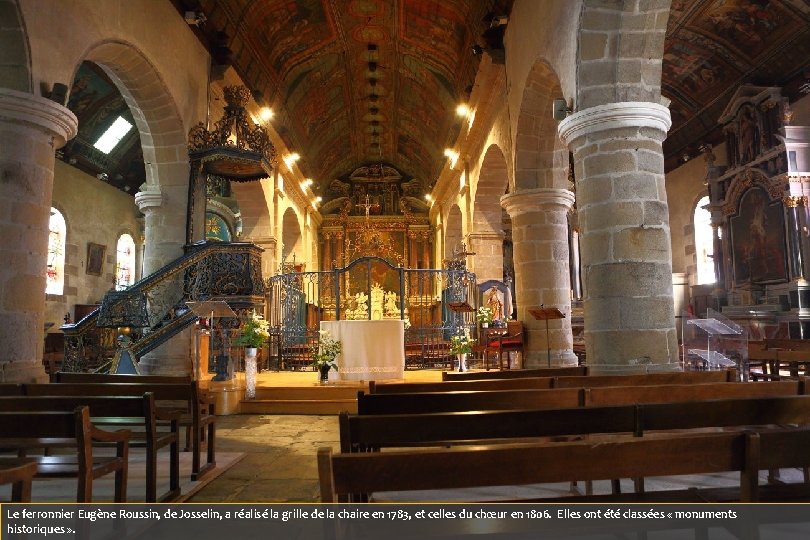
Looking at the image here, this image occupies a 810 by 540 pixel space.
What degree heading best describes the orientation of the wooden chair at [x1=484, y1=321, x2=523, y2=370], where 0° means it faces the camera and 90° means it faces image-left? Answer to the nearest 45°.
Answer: approximately 45°

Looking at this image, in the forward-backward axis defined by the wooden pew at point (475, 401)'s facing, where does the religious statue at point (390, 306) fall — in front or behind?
in front

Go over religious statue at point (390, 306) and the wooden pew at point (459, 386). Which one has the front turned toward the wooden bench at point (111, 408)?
the religious statue

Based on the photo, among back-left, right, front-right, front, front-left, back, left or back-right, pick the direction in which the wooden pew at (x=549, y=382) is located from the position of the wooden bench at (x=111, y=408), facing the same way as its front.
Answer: front-right

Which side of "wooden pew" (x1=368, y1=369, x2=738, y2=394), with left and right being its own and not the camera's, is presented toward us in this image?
back

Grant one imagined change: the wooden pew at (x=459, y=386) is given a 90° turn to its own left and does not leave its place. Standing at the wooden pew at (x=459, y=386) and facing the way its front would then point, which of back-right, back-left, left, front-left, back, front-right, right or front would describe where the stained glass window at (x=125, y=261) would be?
front-right

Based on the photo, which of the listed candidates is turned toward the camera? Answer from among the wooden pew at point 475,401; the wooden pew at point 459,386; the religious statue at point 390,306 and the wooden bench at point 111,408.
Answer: the religious statue

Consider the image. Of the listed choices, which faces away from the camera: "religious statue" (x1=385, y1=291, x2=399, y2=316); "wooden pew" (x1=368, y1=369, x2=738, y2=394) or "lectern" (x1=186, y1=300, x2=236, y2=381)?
the wooden pew

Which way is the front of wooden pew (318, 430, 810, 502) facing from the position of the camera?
facing away from the viewer

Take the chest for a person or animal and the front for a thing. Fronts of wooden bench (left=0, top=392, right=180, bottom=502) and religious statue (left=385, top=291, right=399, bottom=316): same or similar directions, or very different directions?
very different directions

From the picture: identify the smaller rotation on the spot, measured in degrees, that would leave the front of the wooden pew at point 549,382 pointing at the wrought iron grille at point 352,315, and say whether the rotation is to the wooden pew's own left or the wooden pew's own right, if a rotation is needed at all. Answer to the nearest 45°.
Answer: approximately 45° to the wooden pew's own left

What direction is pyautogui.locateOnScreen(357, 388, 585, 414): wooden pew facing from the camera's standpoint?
away from the camera

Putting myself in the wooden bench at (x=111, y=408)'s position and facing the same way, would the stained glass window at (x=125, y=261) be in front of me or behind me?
in front

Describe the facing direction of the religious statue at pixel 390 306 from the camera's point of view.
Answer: facing the viewer
